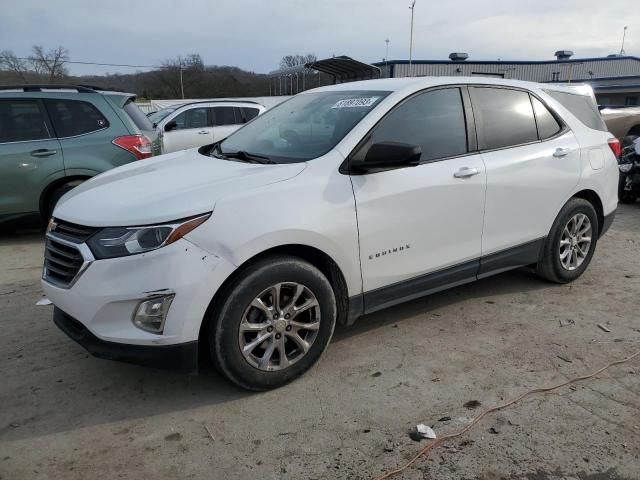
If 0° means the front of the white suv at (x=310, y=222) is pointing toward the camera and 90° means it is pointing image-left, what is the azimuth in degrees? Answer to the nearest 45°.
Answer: approximately 45°

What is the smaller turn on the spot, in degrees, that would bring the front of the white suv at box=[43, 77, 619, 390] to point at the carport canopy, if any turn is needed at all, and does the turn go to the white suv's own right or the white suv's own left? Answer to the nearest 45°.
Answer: approximately 135° to the white suv's own right

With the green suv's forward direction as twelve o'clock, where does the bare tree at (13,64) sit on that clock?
The bare tree is roughly at 3 o'clock from the green suv.

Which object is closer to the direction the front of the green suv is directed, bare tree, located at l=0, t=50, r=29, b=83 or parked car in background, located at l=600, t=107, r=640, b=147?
the bare tree

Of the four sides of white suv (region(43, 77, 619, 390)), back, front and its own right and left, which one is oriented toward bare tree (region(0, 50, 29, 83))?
right

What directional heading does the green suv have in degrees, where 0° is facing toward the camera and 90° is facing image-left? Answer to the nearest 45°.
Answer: approximately 90°

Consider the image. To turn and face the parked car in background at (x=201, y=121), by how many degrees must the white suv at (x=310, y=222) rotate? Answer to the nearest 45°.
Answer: approximately 135° to its right

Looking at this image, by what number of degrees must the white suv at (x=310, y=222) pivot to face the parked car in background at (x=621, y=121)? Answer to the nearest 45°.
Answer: approximately 180°
